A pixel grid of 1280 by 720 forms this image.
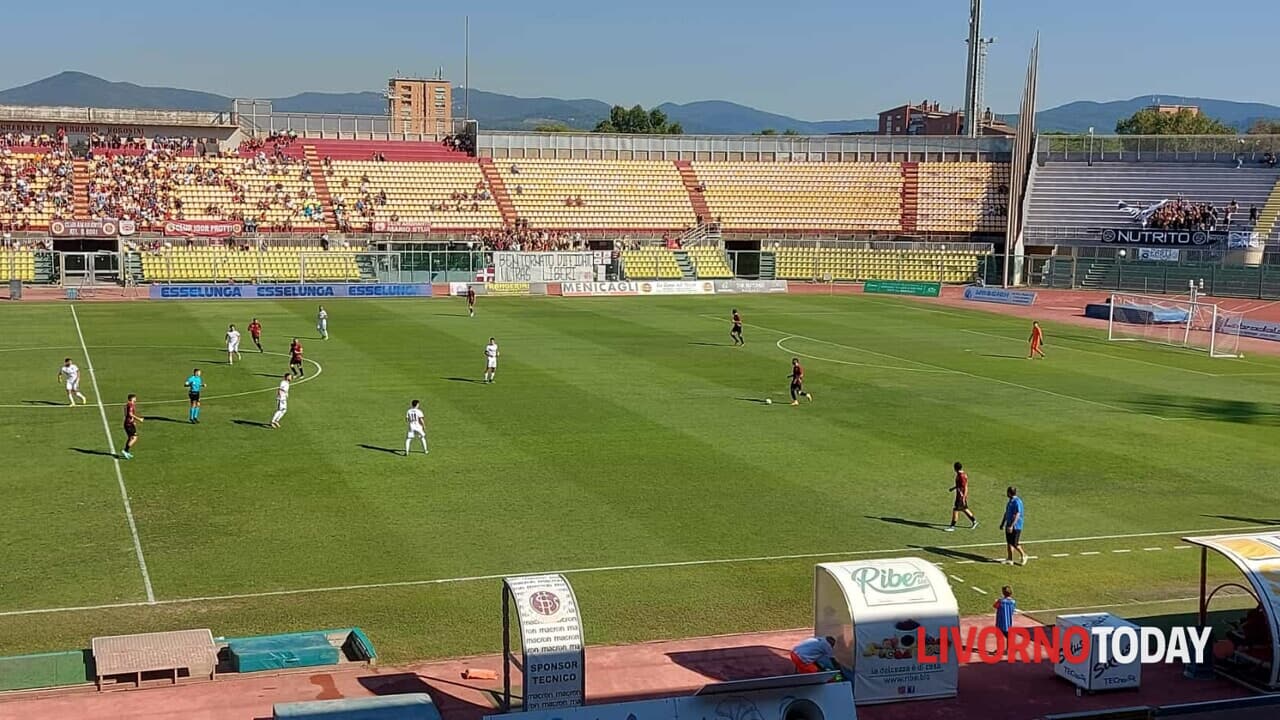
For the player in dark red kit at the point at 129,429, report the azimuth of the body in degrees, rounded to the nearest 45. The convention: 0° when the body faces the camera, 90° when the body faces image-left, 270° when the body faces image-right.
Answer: approximately 270°

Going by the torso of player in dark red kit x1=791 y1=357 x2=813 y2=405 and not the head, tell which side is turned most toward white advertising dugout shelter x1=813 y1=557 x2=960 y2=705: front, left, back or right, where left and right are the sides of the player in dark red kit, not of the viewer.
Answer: left

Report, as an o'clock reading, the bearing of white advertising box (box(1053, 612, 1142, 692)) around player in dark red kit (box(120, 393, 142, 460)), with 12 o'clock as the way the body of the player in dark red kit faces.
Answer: The white advertising box is roughly at 2 o'clock from the player in dark red kit.

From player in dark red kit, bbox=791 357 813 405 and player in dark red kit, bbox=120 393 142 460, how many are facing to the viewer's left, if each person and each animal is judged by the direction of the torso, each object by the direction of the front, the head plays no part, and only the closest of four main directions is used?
1

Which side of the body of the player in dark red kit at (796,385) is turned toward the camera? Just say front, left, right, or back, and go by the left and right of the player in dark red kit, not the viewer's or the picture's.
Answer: left

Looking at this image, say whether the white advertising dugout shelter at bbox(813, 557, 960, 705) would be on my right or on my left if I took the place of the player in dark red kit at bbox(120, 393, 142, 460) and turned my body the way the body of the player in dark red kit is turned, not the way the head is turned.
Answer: on my right

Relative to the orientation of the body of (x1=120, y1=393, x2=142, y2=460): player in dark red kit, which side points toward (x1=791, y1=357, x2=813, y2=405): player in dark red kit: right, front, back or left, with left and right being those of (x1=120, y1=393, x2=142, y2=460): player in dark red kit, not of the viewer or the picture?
front

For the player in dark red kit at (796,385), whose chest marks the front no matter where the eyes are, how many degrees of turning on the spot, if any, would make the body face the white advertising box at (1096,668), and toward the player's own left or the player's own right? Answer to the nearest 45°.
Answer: approximately 90° to the player's own left

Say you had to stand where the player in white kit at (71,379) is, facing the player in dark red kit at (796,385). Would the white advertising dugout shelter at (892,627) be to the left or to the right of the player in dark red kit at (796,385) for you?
right

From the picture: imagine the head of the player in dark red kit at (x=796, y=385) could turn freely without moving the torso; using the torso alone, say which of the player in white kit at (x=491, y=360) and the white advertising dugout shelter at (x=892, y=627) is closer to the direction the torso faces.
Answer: the player in white kit

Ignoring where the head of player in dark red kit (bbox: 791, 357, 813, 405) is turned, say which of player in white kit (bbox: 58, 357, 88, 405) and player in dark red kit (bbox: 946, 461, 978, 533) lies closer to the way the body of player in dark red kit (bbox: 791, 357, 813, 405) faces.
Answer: the player in white kit

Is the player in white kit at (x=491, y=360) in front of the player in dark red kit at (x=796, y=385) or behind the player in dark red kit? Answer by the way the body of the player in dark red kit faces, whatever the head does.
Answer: in front

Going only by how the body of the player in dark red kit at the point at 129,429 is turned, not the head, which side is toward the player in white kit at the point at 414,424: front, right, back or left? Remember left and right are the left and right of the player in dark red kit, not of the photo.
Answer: front
